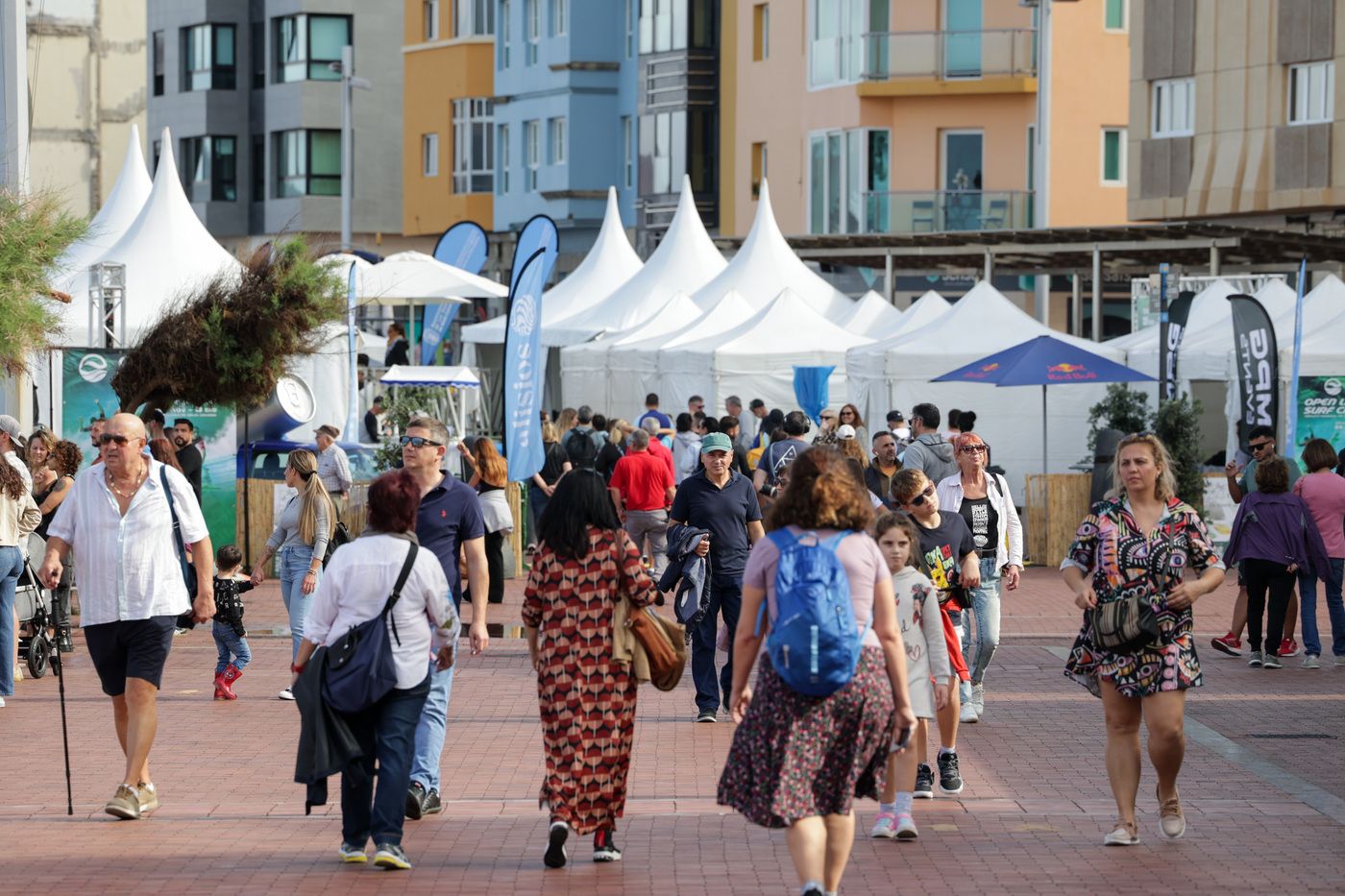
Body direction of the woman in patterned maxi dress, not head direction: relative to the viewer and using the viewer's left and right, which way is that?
facing away from the viewer

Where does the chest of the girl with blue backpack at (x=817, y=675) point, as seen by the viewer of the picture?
away from the camera

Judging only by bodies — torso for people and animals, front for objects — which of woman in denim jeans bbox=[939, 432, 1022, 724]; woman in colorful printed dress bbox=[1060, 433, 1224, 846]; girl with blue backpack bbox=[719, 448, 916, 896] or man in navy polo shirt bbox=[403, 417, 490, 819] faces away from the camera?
the girl with blue backpack

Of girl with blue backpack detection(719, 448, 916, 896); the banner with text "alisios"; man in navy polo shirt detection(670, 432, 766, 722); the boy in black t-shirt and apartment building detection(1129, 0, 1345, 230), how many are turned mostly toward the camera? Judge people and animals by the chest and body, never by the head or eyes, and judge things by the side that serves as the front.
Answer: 4

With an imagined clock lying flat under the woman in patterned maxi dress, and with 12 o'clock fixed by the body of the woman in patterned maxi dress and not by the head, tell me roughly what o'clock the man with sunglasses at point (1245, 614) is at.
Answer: The man with sunglasses is roughly at 1 o'clock from the woman in patterned maxi dress.

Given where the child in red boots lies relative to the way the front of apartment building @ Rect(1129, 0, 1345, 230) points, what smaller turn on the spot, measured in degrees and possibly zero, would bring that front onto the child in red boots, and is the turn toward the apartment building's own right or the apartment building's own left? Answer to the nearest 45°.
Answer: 0° — it already faces them

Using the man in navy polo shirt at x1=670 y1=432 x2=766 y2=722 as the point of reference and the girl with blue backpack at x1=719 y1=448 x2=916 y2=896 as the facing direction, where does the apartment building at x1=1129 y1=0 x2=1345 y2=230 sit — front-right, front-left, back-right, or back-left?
back-left

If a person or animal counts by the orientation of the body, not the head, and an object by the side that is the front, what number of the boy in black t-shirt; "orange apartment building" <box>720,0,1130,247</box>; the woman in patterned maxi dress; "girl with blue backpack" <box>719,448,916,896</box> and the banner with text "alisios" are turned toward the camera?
3

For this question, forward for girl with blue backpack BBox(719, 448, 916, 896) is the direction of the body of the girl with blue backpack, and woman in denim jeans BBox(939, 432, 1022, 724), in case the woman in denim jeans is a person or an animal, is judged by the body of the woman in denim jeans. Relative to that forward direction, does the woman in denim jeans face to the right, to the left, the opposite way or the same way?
the opposite way

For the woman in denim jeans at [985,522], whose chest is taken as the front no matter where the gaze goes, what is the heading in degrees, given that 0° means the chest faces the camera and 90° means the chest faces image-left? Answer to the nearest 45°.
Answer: approximately 0°

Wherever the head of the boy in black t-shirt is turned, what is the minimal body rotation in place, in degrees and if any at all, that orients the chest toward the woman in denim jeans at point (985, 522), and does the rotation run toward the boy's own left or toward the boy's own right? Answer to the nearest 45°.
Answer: approximately 180°

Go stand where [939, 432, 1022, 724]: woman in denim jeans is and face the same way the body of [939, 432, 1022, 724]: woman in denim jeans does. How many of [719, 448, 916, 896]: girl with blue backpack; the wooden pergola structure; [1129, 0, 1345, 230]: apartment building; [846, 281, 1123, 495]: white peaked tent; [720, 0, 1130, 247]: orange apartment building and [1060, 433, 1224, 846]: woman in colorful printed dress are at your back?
4
